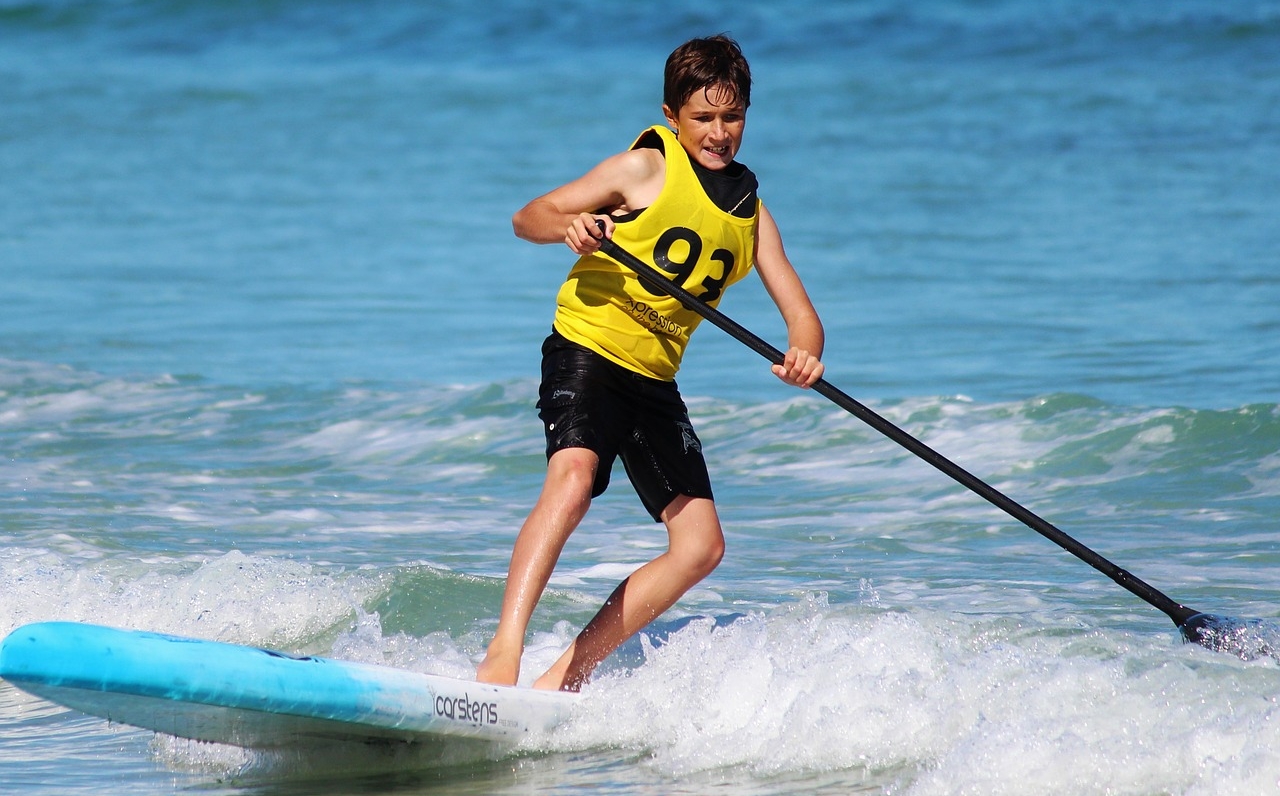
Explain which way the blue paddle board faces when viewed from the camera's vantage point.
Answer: facing to the left of the viewer

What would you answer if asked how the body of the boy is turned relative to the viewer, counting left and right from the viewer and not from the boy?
facing the viewer and to the right of the viewer
